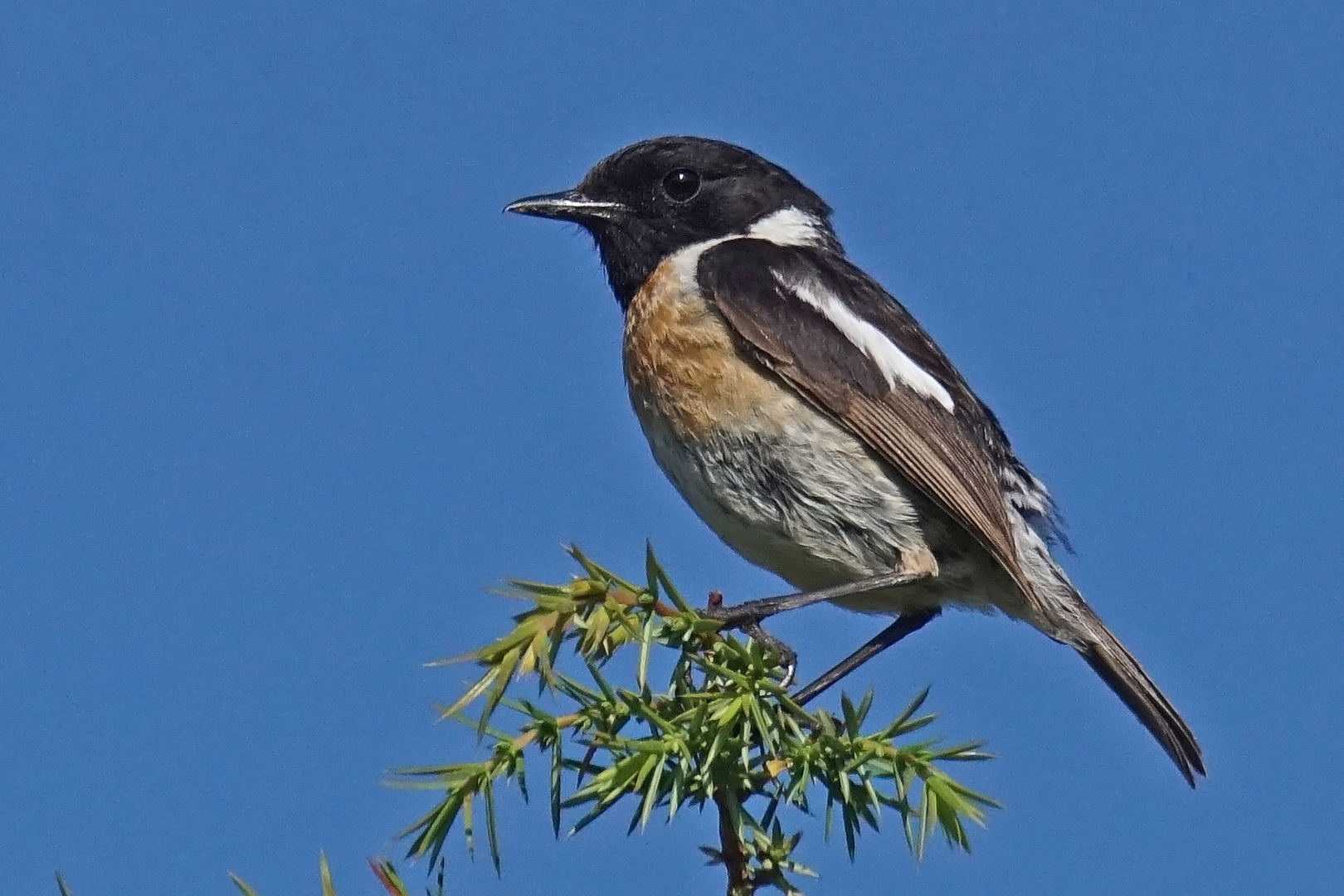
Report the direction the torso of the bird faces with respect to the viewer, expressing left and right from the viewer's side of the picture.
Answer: facing to the left of the viewer
